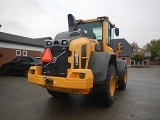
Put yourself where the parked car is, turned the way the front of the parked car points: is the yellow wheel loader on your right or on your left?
on your left

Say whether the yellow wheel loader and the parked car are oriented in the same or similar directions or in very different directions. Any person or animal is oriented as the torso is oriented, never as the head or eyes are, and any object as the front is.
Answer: very different directions

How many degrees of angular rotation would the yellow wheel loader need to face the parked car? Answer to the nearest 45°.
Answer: approximately 90° to its left

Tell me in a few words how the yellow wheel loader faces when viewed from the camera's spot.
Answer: facing away from the viewer and to the right of the viewer

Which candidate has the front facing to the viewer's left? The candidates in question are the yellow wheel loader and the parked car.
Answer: the parked car

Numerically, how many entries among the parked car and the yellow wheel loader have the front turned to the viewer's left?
1

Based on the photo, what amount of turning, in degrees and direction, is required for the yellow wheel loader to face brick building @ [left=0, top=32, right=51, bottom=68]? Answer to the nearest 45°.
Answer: approximately 90° to its left

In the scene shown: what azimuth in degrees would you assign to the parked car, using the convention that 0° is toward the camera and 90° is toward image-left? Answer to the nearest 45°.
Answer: approximately 90°

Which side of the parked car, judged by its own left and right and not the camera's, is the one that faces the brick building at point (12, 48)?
right
